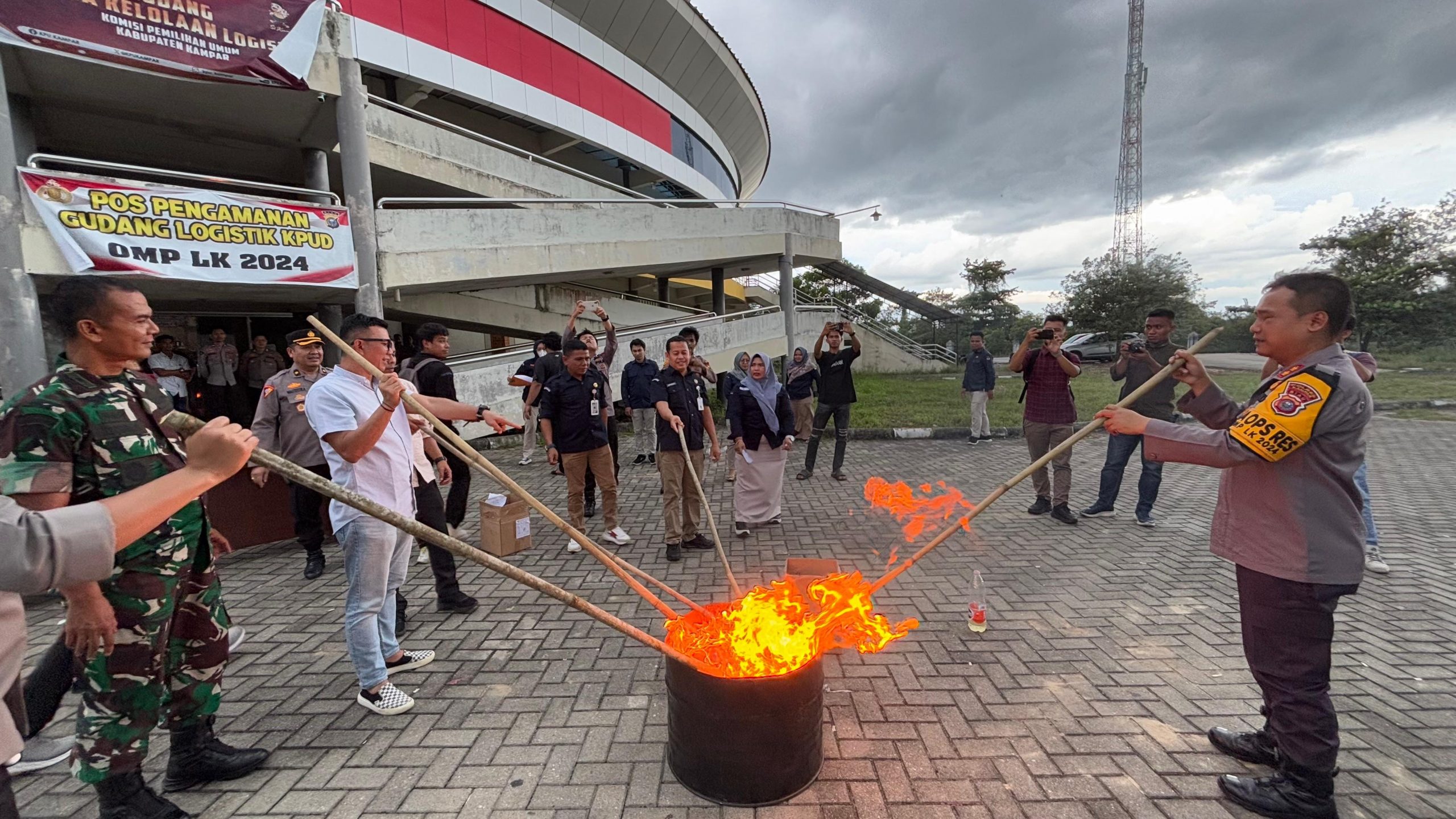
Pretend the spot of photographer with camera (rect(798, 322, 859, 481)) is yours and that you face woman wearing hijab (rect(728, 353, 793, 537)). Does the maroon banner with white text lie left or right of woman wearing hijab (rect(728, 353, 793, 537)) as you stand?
right

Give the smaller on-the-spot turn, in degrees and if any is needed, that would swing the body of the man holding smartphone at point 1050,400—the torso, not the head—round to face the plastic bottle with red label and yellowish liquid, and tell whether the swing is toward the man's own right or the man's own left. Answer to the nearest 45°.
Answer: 0° — they already face it

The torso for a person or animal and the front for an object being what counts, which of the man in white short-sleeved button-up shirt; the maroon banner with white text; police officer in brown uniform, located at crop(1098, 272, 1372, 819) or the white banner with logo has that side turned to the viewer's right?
the man in white short-sleeved button-up shirt

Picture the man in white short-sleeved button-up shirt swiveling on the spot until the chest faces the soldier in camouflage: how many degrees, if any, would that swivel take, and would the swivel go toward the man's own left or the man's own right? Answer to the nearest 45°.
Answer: approximately 135° to the man's own right

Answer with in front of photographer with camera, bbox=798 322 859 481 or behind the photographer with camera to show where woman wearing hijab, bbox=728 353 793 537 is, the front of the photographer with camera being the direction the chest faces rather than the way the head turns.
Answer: in front

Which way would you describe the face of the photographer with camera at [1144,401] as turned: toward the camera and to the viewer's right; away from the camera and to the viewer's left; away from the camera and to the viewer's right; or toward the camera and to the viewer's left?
toward the camera and to the viewer's left

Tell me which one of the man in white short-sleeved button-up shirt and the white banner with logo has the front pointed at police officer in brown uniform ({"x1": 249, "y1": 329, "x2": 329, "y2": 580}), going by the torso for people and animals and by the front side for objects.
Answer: the white banner with logo

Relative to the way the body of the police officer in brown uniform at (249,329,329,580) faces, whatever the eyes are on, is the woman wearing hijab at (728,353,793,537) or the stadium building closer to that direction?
the woman wearing hijab

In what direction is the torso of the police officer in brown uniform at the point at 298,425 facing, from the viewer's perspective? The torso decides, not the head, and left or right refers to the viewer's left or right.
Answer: facing the viewer and to the right of the viewer

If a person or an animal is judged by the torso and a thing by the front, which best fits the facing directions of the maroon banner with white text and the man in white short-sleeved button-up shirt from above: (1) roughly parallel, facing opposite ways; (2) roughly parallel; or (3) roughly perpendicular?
roughly perpendicular

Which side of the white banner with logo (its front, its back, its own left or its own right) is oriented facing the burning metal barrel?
front

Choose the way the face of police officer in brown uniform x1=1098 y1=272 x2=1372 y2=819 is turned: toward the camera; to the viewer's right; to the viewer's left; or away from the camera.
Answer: to the viewer's left

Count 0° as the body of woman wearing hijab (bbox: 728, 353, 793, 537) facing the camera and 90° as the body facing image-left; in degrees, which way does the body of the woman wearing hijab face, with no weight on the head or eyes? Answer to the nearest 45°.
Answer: approximately 0°
